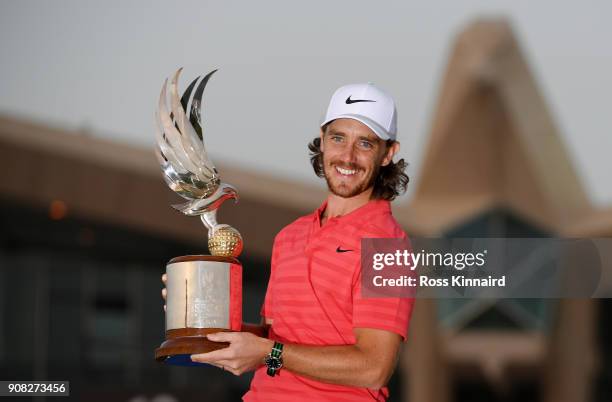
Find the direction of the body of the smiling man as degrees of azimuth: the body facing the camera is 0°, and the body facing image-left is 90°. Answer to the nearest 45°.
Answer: approximately 45°
